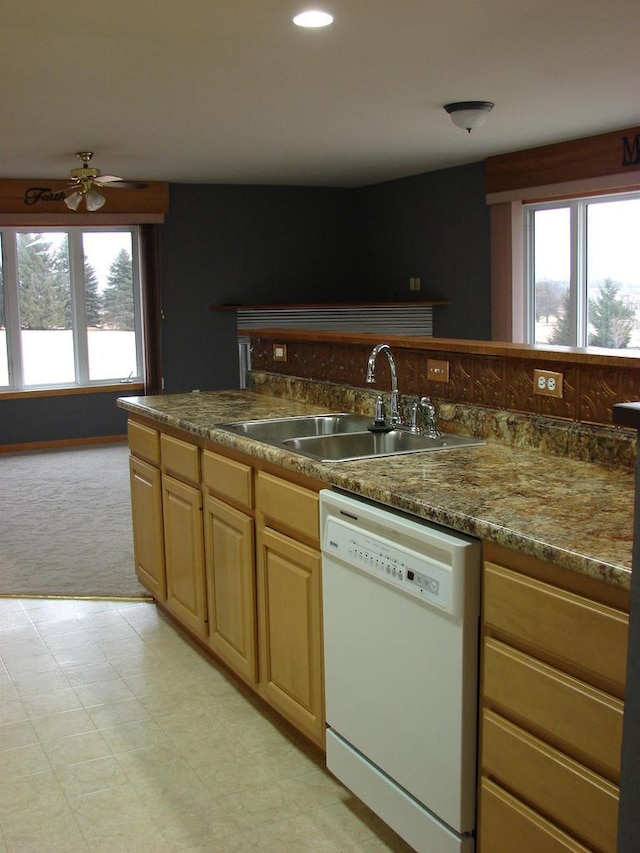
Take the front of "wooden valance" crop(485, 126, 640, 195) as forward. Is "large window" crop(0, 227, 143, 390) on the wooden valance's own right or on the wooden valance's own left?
on the wooden valance's own right

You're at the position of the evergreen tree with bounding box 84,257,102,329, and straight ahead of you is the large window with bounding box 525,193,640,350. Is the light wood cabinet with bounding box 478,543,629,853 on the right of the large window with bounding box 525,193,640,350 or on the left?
right

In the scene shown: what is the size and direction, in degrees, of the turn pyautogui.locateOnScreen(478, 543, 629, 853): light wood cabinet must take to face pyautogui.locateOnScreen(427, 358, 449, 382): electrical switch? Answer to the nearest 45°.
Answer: approximately 135° to its right

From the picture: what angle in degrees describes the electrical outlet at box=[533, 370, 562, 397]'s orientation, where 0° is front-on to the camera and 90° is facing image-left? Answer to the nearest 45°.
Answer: approximately 45°

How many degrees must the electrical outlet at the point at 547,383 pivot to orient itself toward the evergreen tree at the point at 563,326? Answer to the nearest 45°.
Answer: approximately 135° to its right
